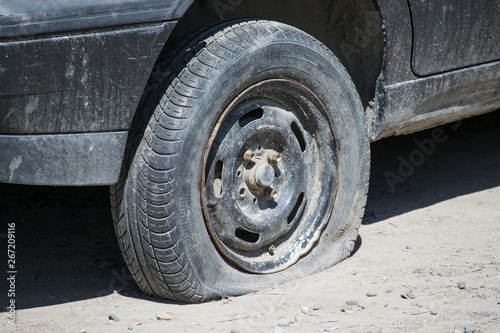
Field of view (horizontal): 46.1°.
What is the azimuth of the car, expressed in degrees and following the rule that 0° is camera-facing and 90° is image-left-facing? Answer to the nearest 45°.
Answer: approximately 45°

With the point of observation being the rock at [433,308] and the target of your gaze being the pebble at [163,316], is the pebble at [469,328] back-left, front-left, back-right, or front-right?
back-left
